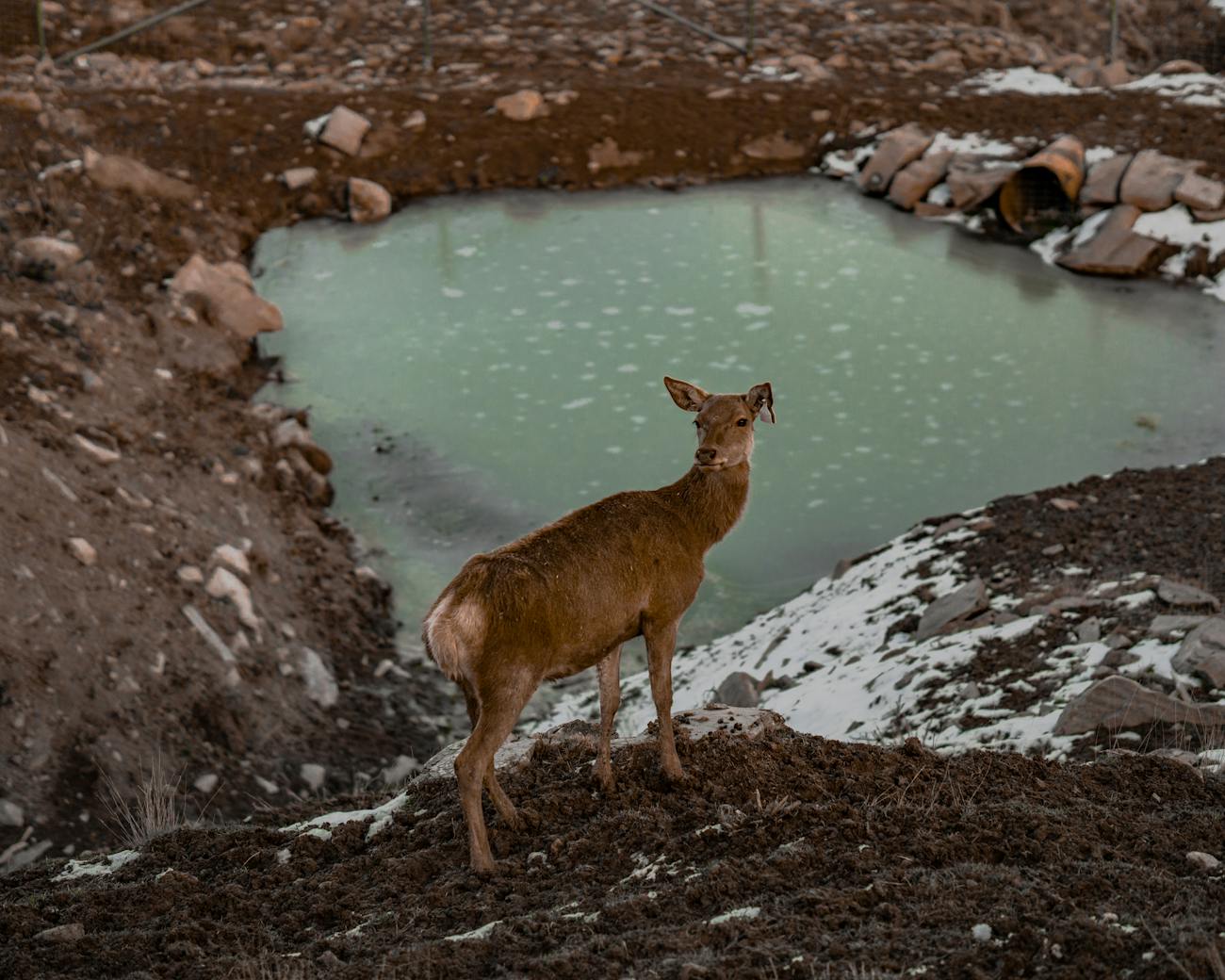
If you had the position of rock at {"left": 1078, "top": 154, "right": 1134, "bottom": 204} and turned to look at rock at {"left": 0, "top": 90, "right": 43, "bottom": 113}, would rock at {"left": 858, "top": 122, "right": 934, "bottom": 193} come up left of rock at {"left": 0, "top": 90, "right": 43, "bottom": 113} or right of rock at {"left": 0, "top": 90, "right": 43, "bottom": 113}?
right

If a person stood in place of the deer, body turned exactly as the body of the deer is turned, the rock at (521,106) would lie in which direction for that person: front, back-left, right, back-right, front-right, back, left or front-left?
front-left

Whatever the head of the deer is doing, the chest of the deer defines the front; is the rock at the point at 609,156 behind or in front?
in front

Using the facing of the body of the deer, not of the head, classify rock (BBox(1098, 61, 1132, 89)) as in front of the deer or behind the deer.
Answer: in front

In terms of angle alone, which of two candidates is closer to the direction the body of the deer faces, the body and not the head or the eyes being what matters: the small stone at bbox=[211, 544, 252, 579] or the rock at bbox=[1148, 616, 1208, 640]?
the rock

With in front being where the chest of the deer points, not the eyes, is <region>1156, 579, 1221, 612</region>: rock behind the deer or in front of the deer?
in front

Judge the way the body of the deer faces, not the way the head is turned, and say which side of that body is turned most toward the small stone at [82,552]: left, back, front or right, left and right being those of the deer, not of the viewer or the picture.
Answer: left

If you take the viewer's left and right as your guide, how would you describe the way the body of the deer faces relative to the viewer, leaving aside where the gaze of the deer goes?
facing away from the viewer and to the right of the viewer

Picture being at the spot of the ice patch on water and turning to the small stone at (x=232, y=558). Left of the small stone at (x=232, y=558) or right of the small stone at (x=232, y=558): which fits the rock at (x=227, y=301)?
right

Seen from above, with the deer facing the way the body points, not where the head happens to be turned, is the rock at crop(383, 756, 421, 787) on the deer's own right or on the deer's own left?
on the deer's own left

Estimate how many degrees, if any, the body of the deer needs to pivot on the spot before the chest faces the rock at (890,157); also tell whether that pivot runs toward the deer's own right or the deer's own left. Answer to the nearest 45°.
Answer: approximately 45° to the deer's own left
